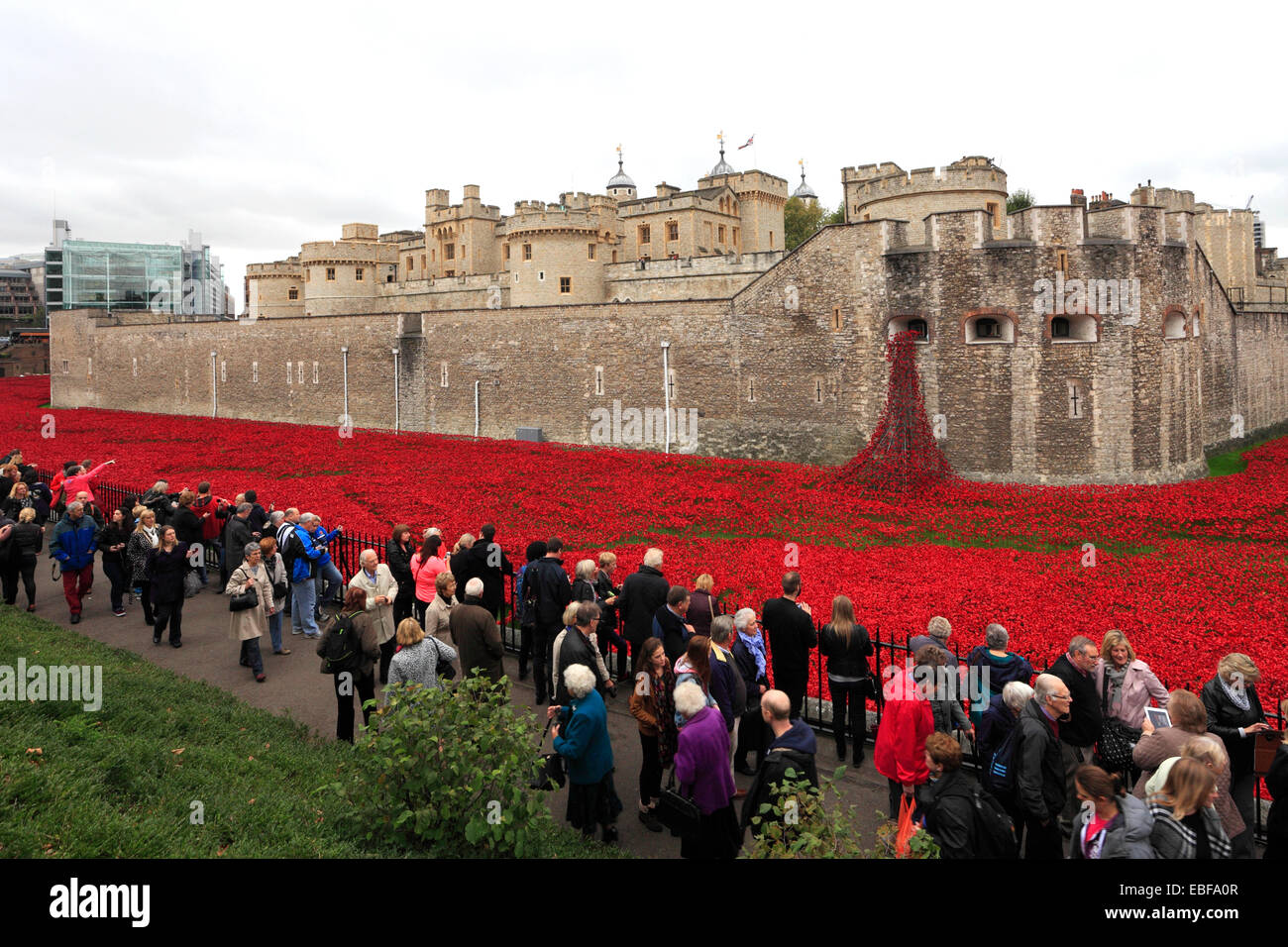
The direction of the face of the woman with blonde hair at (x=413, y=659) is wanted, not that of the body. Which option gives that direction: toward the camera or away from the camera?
away from the camera

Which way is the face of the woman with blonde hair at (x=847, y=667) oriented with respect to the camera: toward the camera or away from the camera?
away from the camera

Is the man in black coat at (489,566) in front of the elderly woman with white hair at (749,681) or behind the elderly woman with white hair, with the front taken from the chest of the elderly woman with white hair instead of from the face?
behind

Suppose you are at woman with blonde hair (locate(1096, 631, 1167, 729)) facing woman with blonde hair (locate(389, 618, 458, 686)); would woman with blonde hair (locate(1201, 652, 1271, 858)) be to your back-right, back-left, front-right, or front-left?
back-left

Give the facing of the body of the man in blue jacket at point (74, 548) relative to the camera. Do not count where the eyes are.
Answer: toward the camera

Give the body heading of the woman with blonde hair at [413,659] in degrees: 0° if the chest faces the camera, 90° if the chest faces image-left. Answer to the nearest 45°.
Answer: approximately 180°

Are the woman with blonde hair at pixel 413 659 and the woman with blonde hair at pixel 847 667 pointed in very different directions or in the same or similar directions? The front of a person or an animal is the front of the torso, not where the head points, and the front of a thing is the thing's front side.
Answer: same or similar directions

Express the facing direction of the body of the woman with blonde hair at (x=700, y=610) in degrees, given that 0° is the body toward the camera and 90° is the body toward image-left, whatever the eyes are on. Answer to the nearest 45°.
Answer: approximately 180°

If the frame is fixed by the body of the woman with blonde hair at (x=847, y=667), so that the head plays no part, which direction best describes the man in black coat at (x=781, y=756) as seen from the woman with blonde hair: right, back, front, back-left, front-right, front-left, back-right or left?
back

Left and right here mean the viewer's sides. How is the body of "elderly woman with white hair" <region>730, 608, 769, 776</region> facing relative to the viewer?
facing the viewer and to the right of the viewer

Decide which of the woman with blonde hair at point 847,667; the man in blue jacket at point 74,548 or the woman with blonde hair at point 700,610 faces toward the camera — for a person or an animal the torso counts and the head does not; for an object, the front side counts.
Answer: the man in blue jacket

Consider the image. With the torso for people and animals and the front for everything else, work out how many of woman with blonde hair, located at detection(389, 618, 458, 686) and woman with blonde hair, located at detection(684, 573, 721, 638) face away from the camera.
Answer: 2

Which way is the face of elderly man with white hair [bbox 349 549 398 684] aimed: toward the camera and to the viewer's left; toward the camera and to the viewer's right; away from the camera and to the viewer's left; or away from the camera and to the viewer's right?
toward the camera and to the viewer's right

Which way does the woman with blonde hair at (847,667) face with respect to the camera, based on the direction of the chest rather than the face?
away from the camera
